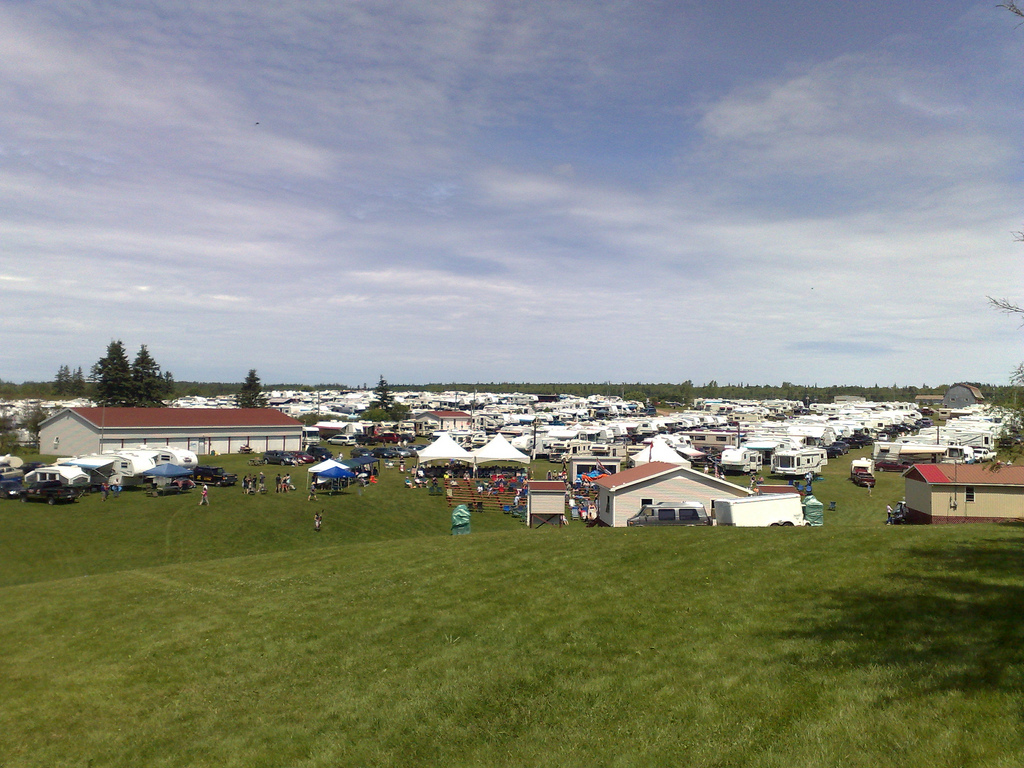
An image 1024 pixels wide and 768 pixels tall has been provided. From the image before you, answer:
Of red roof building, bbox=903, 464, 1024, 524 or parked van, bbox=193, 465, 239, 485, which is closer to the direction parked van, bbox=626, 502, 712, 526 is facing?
the parked van, bbox=193, 465, 239, 485

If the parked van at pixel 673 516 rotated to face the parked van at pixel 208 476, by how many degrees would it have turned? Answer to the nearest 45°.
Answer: approximately 45° to its right

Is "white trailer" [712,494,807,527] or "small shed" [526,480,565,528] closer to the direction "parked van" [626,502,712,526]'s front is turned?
the small shed

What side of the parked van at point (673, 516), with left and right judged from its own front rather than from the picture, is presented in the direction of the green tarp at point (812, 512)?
back

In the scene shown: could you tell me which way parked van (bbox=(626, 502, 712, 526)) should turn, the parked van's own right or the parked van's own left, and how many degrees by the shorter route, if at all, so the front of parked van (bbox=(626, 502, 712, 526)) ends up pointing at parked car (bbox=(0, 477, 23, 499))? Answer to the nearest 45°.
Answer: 0° — it already faces it

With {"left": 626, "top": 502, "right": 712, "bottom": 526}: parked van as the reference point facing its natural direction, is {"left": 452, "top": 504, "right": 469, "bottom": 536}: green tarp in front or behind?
in front

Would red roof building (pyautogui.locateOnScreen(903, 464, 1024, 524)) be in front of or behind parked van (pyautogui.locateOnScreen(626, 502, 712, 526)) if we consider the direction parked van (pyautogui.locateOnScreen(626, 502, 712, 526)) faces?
behind

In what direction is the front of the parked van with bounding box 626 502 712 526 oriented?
to the viewer's left

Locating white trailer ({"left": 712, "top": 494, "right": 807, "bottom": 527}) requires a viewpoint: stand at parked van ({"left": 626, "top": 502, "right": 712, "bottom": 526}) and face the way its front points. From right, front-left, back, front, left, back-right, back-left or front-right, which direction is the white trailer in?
back

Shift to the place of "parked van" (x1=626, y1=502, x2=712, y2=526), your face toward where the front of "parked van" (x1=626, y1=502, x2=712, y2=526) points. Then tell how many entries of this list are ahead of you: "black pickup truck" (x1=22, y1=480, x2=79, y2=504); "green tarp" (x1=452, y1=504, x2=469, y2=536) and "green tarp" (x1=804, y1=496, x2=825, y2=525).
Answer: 2

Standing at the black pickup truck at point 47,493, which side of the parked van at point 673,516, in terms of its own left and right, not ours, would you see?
front
